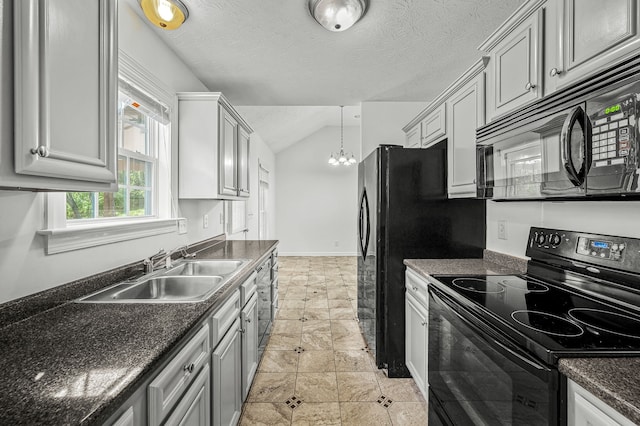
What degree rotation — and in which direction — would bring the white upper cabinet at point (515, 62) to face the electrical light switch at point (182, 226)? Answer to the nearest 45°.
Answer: approximately 45° to its right

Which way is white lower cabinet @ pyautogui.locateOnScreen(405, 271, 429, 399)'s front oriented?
to the viewer's left

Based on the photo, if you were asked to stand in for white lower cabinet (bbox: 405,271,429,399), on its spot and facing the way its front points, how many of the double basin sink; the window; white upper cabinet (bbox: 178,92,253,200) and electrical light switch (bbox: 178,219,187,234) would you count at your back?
0

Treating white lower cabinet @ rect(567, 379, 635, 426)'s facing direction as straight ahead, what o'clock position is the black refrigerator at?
The black refrigerator is roughly at 3 o'clock from the white lower cabinet.

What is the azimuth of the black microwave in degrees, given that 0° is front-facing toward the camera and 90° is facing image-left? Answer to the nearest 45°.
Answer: approximately 45°

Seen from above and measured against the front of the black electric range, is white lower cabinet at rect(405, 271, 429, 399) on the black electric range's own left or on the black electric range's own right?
on the black electric range's own right

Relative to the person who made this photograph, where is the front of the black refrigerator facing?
facing to the left of the viewer

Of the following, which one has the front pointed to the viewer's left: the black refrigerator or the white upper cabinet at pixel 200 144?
the black refrigerator

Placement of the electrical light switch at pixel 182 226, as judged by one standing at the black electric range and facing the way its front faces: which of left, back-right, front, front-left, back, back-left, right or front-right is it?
front-right

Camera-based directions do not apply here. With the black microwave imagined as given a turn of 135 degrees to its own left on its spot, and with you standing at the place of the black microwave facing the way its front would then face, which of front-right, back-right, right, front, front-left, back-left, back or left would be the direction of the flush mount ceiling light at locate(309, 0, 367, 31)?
back

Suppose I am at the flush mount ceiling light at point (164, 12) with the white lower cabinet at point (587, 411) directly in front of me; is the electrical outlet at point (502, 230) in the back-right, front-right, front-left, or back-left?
front-left

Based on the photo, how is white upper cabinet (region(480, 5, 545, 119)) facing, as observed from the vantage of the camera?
facing the viewer and to the left of the viewer

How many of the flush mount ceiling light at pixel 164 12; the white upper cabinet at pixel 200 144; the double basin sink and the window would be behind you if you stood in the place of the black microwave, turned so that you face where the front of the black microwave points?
0

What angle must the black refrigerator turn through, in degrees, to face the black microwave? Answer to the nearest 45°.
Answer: approximately 135° to its left

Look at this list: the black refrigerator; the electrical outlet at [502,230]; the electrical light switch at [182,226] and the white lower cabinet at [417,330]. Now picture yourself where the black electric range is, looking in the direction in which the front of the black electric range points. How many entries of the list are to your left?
0

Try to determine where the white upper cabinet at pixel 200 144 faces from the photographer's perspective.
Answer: facing to the right of the viewer

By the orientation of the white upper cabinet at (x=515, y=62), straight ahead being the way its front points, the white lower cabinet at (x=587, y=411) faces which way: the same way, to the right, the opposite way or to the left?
the same way

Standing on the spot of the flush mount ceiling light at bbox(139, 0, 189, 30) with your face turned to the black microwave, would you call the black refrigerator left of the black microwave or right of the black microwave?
left

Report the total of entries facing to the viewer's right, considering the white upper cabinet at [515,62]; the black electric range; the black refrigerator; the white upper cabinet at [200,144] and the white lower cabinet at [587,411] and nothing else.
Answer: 1

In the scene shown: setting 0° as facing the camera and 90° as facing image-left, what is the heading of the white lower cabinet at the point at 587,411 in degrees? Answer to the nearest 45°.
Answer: approximately 45°

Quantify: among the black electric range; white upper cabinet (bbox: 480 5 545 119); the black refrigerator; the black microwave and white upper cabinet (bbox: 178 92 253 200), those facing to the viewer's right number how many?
1
